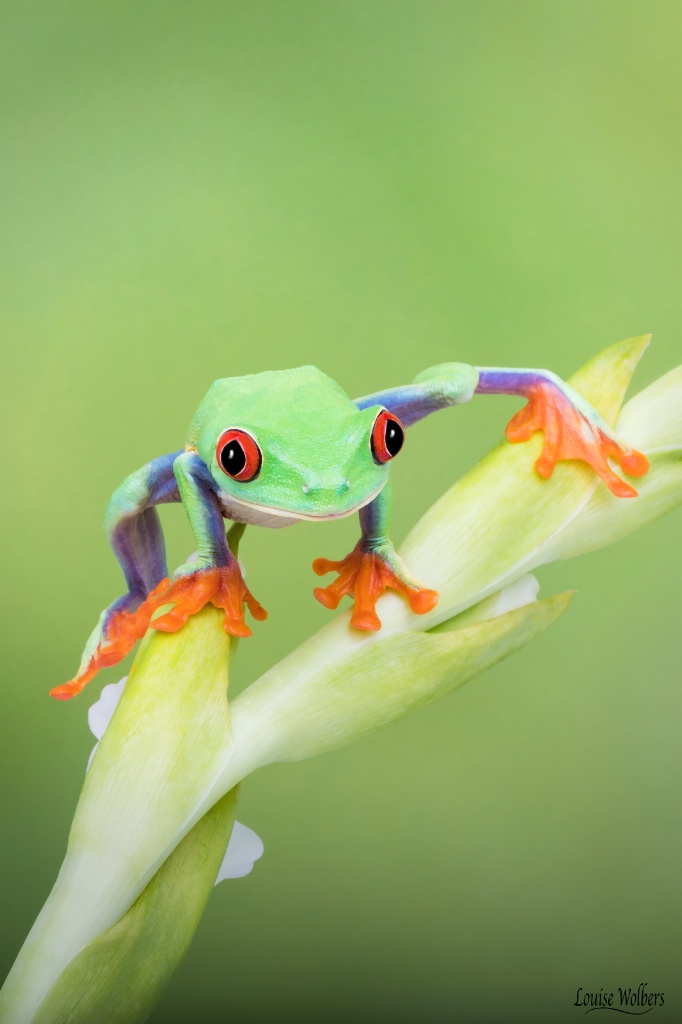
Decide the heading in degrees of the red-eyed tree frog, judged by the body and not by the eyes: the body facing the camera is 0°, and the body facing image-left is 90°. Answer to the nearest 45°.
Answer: approximately 315°
